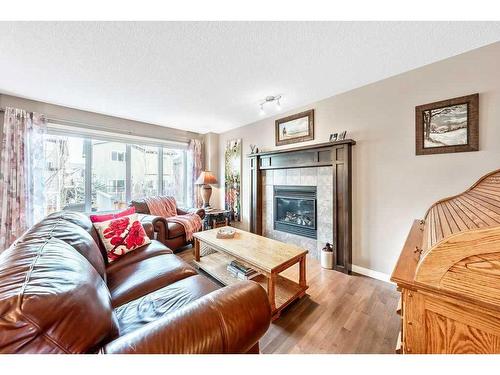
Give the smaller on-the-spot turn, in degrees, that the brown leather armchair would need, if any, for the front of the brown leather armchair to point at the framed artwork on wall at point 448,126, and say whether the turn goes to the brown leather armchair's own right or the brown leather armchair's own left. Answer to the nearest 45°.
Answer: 0° — it already faces it

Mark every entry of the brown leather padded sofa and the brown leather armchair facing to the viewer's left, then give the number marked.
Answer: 0

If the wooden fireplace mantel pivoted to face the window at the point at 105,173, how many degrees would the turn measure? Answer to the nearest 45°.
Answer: approximately 45° to its right

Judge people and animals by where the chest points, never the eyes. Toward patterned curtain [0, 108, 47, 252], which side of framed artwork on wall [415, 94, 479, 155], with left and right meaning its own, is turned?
front

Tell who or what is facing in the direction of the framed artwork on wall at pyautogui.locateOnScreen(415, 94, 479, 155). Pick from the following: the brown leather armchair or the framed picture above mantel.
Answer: the brown leather armchair

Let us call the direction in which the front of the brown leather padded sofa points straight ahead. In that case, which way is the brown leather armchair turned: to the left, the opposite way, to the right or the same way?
to the right

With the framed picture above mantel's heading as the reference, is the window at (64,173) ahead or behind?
ahead

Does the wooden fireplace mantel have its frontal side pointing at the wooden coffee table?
yes

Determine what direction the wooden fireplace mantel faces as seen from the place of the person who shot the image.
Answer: facing the viewer and to the left of the viewer

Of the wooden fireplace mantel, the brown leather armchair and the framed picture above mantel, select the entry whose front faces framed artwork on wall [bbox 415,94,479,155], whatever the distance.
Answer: the brown leather armchair

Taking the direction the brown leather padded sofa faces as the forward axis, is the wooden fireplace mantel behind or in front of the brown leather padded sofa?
in front

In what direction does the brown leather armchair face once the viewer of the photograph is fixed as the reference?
facing the viewer and to the right of the viewer

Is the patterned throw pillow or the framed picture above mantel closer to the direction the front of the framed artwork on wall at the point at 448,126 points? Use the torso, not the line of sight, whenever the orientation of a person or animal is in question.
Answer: the patterned throw pillow
